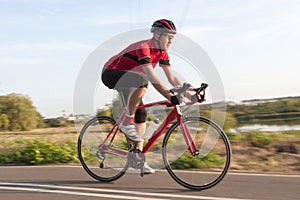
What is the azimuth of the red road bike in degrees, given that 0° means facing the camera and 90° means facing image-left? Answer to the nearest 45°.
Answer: approximately 315°

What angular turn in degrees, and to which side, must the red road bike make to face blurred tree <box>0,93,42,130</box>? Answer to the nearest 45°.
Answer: approximately 180°

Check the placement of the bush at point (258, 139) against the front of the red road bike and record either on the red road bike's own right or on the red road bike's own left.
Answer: on the red road bike's own left
